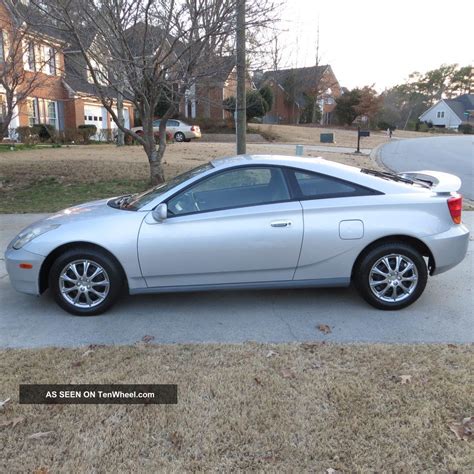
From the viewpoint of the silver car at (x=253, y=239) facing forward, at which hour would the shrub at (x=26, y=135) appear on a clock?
The shrub is roughly at 2 o'clock from the silver car.

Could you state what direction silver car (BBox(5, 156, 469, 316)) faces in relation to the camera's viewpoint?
facing to the left of the viewer

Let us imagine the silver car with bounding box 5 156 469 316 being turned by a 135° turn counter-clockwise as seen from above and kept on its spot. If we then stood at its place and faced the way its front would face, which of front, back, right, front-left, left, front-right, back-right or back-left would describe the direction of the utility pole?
back-left

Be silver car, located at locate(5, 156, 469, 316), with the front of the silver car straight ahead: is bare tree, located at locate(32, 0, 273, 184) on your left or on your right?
on your right

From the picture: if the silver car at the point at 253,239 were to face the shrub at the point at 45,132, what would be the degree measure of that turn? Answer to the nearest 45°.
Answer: approximately 45° to its right

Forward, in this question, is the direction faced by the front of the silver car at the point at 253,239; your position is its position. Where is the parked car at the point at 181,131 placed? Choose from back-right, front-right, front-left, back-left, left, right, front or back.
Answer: right
